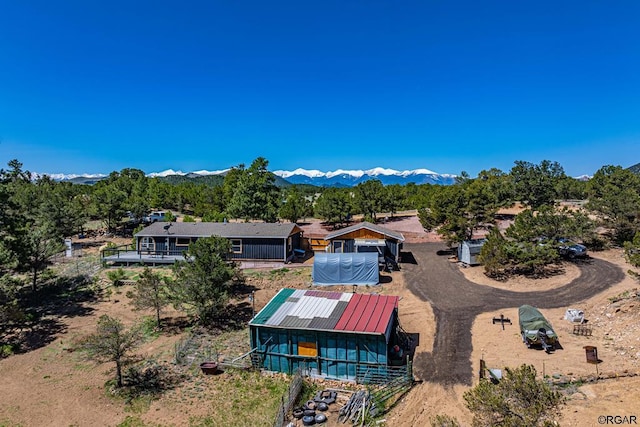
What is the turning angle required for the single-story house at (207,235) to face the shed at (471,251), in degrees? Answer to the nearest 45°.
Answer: approximately 45° to its left

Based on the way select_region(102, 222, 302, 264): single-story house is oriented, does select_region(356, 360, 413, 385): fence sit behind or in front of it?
in front

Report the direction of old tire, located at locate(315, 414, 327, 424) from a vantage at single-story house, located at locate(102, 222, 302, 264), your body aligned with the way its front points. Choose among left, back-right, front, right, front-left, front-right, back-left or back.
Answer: front

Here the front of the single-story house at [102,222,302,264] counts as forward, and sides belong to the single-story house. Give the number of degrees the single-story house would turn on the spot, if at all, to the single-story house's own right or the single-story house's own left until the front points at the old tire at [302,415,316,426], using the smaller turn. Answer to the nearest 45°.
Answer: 0° — it already faces it

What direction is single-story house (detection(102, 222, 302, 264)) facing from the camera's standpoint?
toward the camera

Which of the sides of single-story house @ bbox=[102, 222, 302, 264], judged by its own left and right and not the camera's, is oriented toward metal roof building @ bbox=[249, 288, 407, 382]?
front

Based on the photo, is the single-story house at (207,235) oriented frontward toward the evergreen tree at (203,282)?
yes

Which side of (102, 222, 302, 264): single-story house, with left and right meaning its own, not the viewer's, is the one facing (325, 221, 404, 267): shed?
left

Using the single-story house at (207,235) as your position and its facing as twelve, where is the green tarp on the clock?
The green tarp is roughly at 11 o'clock from the single-story house.

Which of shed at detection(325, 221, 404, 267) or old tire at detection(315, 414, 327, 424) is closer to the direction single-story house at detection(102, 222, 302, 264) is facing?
the old tire

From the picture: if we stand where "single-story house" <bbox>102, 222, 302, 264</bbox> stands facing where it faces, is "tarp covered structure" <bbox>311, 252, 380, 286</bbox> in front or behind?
in front

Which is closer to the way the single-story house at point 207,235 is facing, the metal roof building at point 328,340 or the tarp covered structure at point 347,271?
the metal roof building

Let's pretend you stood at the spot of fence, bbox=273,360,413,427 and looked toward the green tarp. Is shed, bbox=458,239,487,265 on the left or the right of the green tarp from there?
left

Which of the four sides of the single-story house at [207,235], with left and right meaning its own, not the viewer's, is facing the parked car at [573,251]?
left

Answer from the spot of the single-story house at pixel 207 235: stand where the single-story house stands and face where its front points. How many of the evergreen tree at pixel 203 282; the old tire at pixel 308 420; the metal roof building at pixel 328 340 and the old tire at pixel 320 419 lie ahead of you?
4
